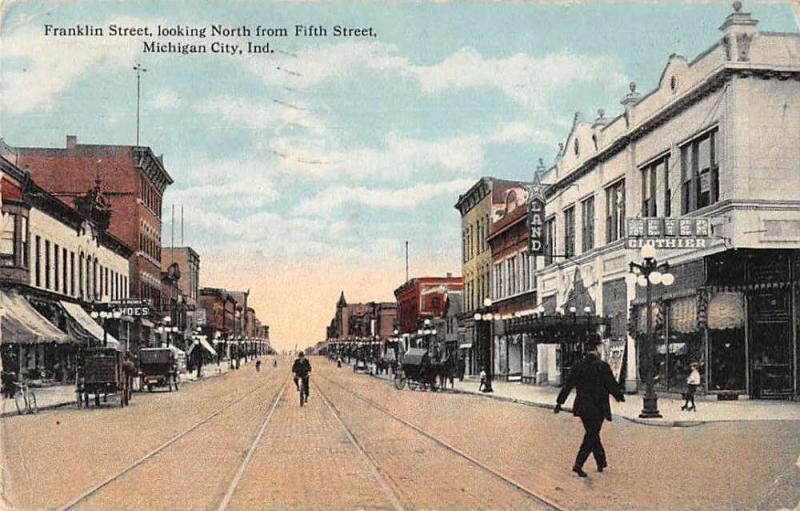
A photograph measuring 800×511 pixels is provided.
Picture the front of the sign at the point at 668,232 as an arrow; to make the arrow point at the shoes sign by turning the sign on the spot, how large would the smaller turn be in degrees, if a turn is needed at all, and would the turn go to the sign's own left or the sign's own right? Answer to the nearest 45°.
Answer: approximately 135° to the sign's own right

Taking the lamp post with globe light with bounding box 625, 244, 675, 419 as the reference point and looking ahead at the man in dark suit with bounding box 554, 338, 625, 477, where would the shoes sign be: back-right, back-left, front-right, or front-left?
back-right

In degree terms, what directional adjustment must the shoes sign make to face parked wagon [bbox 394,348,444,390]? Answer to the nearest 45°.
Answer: approximately 90° to its left

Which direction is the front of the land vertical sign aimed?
toward the camera

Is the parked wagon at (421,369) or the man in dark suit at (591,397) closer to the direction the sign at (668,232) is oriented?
the man in dark suit

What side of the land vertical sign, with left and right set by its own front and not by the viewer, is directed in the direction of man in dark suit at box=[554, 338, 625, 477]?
front

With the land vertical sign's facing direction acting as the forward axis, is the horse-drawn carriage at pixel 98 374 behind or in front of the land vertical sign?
in front

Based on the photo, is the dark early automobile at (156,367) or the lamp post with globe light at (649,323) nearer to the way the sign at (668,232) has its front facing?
the lamp post with globe light

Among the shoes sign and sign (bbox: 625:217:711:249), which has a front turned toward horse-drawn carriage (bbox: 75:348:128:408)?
the shoes sign

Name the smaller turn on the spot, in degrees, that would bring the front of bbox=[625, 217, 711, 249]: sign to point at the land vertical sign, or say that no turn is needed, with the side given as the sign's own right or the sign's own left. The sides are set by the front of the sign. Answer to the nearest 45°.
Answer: approximately 180°

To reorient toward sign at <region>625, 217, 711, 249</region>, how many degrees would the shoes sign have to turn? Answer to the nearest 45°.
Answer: approximately 45° to its left

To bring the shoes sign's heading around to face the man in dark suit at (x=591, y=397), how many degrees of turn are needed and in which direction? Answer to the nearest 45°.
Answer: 0° — it already faces them
